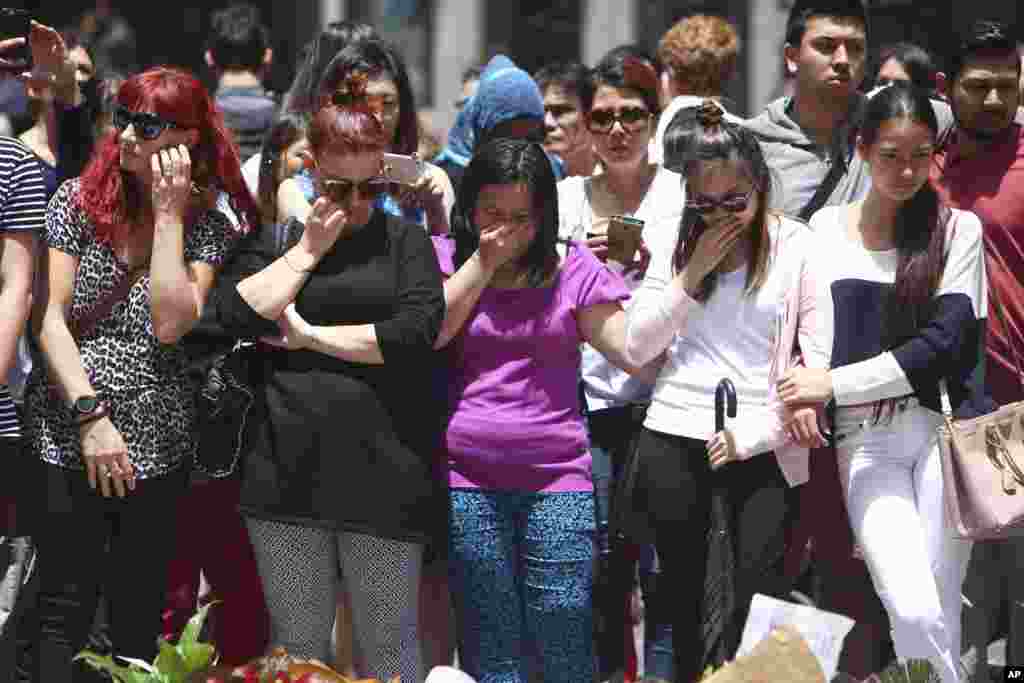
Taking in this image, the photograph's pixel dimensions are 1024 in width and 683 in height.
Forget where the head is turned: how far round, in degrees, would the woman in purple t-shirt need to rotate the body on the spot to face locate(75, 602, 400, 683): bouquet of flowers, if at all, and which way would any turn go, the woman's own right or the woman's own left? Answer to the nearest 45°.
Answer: approximately 45° to the woman's own right

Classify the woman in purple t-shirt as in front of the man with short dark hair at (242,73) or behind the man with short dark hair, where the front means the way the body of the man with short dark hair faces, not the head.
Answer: behind

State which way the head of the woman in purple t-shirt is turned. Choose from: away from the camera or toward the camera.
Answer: toward the camera

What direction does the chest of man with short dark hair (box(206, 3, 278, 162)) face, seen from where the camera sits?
away from the camera

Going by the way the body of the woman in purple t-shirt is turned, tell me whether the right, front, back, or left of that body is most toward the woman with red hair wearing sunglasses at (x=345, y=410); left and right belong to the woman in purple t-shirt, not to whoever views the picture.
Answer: right

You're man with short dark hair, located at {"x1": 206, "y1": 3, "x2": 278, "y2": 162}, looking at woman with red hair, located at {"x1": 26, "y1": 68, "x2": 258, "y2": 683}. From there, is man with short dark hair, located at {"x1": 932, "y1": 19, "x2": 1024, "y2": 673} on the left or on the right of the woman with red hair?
left

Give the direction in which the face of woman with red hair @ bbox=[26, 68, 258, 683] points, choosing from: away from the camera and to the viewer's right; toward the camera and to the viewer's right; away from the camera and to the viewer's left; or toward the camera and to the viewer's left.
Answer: toward the camera and to the viewer's left

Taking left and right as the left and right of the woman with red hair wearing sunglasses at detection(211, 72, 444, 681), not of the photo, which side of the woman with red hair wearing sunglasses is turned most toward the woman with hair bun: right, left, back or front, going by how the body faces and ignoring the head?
left

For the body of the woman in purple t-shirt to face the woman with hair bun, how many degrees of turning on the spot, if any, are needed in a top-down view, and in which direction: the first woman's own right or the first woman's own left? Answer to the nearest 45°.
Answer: approximately 90° to the first woman's own left

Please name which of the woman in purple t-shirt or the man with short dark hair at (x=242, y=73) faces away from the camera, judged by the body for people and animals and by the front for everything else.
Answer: the man with short dark hair

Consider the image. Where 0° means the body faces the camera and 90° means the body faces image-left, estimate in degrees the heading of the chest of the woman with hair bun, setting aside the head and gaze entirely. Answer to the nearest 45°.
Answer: approximately 0°

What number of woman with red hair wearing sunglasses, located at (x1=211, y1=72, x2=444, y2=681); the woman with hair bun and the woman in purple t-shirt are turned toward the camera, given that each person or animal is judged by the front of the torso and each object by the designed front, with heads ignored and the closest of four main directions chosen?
3

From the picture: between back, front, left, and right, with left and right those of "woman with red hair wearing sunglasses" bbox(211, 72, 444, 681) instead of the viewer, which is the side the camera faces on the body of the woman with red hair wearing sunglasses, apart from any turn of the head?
front

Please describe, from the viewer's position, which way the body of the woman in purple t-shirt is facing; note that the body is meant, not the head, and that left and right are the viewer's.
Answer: facing the viewer

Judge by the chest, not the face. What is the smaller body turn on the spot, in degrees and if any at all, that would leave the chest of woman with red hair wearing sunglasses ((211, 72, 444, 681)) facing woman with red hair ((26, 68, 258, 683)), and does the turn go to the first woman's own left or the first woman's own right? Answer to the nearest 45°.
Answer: approximately 90° to the first woman's own right

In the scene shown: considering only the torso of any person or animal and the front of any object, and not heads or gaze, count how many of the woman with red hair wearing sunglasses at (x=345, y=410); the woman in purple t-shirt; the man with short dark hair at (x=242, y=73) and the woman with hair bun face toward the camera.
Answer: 3

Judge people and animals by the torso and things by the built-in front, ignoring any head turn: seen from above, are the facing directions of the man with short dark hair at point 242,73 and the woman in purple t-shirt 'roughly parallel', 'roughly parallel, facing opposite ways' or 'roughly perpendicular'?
roughly parallel, facing opposite ways
